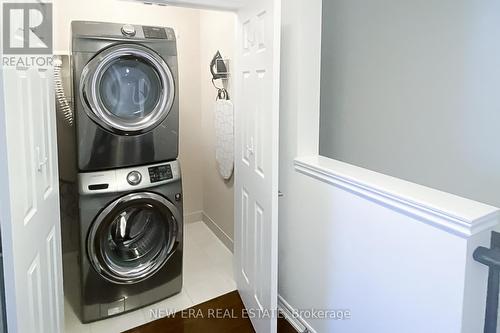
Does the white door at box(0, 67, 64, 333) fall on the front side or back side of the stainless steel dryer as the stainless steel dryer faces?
on the front side

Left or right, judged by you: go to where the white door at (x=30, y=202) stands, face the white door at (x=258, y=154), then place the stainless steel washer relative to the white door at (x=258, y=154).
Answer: left

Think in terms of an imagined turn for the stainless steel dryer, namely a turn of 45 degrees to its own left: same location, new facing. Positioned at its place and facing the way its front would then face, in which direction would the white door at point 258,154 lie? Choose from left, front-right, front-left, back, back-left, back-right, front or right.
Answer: front

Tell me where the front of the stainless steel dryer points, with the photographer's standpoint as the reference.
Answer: facing the viewer
